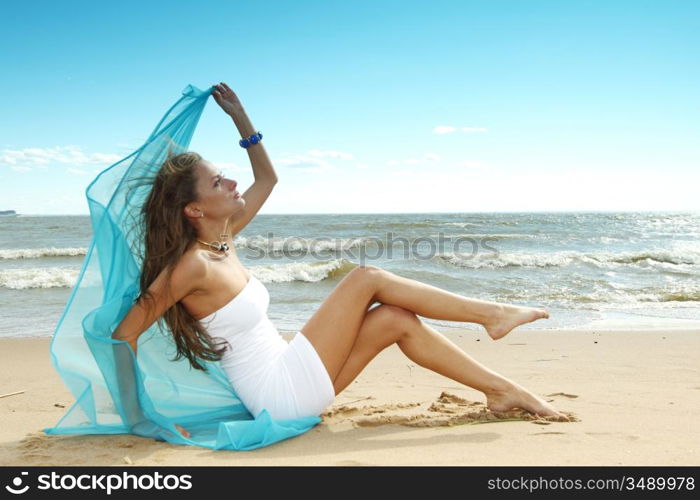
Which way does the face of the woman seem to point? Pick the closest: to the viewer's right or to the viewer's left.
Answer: to the viewer's right

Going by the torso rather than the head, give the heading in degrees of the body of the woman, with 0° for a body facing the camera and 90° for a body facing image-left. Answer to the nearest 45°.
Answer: approximately 270°
